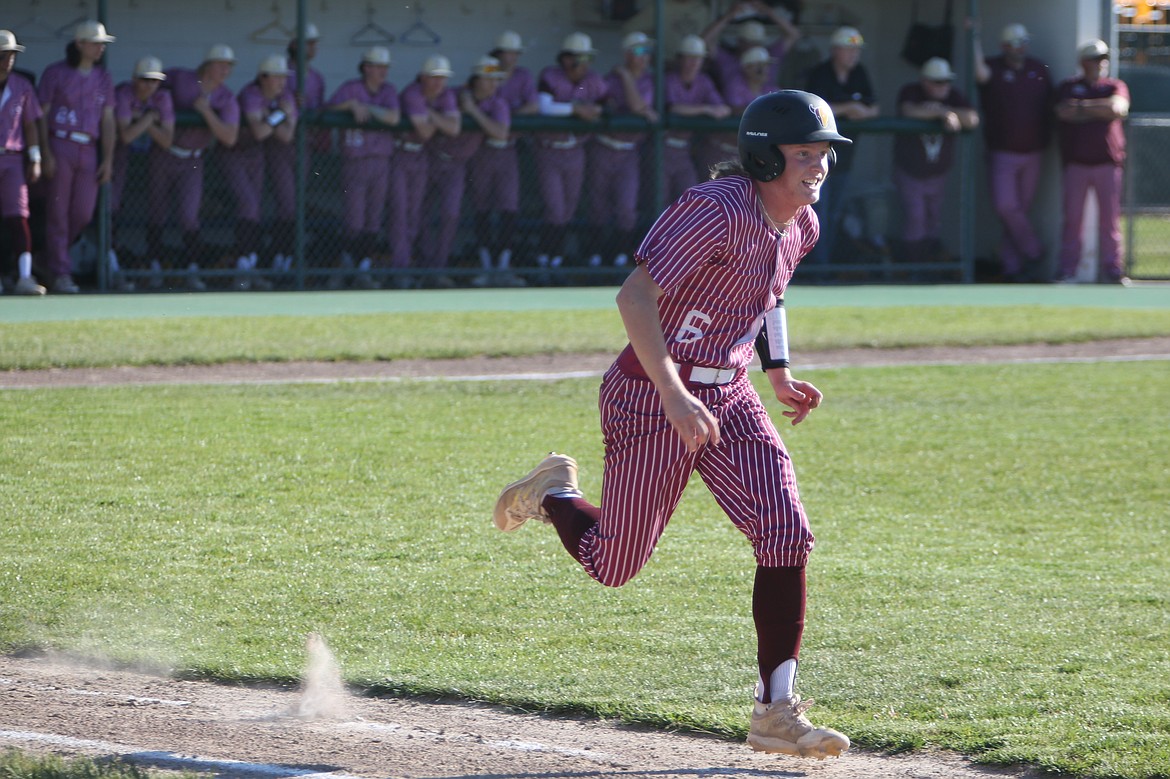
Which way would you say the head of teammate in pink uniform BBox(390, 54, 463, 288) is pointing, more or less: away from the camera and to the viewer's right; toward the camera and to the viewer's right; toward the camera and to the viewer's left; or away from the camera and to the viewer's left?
toward the camera and to the viewer's right

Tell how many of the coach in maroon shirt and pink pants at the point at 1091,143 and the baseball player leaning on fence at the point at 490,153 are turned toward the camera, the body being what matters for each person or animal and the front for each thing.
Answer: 2

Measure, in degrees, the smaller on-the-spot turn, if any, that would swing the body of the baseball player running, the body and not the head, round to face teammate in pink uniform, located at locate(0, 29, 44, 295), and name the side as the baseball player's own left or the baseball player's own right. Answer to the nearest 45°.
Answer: approximately 180°

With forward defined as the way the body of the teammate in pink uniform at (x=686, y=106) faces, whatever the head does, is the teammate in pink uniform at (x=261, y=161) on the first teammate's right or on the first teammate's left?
on the first teammate's right

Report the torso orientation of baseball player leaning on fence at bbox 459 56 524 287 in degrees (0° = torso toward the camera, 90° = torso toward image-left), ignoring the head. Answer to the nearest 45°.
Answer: approximately 0°

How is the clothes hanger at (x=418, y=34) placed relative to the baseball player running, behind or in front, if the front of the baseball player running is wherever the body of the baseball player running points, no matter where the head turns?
behind

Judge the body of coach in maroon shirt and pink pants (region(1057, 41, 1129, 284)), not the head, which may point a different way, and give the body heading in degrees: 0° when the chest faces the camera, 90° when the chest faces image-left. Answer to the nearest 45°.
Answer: approximately 0°

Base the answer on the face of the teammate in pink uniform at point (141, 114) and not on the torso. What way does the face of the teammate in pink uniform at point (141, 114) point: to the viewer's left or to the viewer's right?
to the viewer's right
